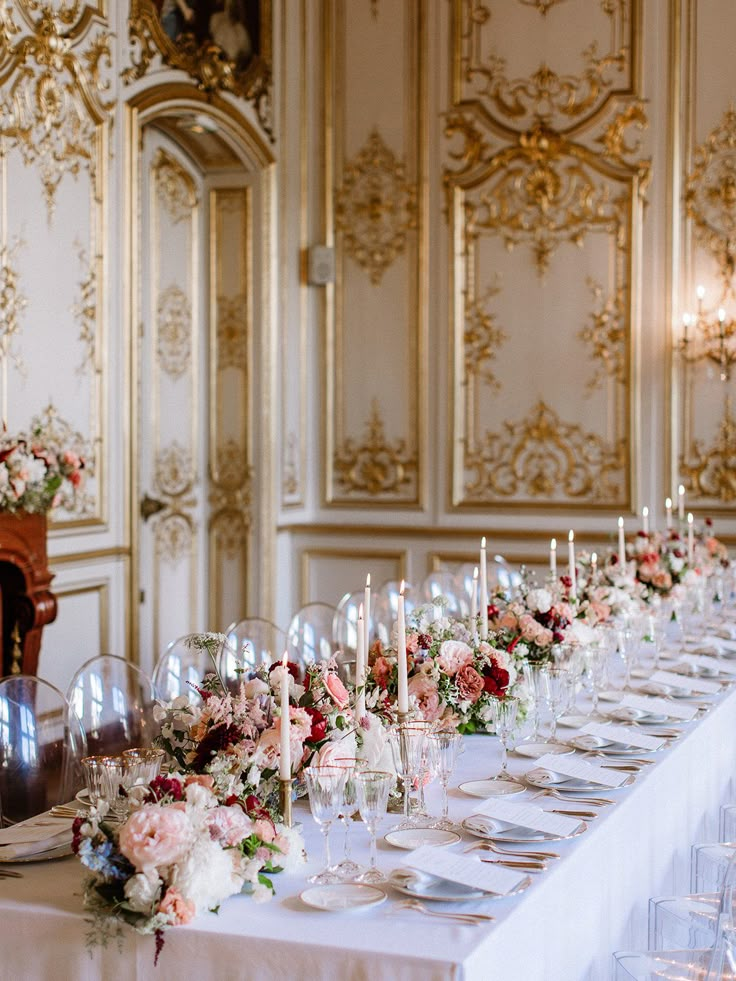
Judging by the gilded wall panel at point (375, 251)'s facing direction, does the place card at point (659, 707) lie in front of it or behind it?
in front

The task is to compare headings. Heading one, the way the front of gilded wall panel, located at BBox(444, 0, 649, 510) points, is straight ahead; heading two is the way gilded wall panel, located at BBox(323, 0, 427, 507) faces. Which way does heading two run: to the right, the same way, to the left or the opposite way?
the same way

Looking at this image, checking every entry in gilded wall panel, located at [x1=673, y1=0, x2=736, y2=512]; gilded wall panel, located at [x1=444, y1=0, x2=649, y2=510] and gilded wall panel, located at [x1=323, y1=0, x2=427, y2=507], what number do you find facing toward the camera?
3

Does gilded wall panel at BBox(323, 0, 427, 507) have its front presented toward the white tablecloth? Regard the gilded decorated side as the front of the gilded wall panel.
yes

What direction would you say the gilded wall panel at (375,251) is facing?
toward the camera

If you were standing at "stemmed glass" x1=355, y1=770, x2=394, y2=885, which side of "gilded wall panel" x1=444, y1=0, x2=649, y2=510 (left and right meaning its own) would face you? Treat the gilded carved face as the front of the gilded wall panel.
front

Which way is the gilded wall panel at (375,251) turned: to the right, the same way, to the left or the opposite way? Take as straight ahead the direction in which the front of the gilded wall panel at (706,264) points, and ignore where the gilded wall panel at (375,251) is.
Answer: the same way

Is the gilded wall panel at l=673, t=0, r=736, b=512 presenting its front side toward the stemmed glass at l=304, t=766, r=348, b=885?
yes

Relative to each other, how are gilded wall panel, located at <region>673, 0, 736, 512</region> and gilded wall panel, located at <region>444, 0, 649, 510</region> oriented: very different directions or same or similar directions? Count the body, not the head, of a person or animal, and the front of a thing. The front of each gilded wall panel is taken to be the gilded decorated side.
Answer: same or similar directions

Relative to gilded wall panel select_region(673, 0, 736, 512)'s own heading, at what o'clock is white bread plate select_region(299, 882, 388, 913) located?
The white bread plate is roughly at 12 o'clock from the gilded wall panel.

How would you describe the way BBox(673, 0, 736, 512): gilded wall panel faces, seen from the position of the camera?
facing the viewer

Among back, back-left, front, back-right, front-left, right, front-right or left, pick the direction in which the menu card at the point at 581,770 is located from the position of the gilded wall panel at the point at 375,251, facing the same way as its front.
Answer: front

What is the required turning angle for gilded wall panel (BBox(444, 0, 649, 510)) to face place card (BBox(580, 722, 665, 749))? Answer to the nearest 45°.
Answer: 0° — it already faces it

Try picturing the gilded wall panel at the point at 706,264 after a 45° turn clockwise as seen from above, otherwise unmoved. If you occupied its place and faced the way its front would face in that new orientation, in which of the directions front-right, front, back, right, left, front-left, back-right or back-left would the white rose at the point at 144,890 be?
front-left

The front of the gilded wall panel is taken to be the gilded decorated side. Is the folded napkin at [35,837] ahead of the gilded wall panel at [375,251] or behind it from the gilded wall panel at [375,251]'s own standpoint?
ahead

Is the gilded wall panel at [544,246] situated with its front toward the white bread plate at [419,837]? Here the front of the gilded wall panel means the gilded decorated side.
yes

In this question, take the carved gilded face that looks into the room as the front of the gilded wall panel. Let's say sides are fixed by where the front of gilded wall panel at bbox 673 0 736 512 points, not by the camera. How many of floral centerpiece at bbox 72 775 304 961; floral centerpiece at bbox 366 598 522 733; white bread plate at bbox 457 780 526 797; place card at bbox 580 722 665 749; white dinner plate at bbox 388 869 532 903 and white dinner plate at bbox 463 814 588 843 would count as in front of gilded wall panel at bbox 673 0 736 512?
6

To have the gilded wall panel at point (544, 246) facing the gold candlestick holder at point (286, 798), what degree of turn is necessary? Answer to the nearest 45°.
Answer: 0° — it already faces it

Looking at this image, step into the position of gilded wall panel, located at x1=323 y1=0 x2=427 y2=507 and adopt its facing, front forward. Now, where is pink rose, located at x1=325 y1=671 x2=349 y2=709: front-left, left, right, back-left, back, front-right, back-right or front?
front
